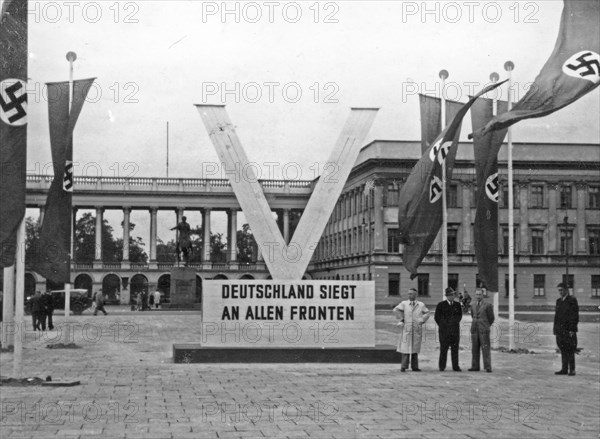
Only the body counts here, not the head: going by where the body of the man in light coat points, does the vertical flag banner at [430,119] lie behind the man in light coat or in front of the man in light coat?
behind

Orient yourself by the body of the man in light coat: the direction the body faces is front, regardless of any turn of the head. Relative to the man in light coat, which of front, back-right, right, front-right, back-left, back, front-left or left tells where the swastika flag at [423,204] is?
back

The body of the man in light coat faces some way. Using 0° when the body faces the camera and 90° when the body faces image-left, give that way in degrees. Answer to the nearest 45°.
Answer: approximately 0°

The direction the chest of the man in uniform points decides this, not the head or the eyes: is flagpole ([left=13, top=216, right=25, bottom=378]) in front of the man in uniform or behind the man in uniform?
in front

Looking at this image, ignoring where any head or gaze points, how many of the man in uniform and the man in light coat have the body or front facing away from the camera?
0

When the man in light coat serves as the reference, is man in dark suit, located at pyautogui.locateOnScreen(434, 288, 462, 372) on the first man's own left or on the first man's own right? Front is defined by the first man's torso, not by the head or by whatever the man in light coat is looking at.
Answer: on the first man's own left

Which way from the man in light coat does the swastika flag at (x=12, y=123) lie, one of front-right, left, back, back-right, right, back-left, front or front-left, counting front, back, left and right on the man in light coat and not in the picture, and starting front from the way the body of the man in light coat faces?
front-right

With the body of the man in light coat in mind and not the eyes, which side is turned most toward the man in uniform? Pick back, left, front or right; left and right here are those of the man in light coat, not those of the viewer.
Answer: left

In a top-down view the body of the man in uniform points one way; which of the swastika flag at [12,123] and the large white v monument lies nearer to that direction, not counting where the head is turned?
the swastika flag

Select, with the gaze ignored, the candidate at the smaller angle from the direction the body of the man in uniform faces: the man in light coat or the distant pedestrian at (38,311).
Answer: the man in light coat
